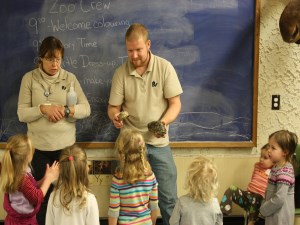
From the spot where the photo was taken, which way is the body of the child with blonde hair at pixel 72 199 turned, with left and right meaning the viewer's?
facing away from the viewer

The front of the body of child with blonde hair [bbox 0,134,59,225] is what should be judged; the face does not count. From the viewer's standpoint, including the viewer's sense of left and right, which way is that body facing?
facing away from the viewer and to the right of the viewer

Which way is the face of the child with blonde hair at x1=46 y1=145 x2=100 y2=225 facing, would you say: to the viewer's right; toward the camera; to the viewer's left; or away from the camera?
away from the camera

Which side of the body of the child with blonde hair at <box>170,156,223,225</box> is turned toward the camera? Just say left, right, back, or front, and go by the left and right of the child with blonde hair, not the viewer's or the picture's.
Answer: back

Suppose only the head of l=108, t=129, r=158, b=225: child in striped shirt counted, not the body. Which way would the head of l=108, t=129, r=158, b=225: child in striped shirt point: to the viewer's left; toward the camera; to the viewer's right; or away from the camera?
away from the camera

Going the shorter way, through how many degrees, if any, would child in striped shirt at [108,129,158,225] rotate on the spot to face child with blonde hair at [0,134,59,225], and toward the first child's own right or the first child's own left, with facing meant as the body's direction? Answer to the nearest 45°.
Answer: approximately 90° to the first child's own left

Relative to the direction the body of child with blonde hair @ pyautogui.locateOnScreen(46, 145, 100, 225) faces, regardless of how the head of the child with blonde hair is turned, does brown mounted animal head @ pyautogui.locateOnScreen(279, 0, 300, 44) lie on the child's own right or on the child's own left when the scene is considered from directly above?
on the child's own right

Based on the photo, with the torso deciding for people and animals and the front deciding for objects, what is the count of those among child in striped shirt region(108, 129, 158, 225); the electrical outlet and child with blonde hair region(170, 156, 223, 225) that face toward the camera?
1

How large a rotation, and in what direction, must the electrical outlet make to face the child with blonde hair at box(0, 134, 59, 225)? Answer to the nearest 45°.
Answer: approximately 45° to its right

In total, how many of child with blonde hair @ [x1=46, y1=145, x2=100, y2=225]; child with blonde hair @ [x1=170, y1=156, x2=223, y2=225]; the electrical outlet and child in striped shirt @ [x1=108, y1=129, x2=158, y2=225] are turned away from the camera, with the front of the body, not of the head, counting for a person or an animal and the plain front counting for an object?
3

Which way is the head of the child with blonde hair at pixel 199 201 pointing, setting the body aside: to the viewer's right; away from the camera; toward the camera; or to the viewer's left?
away from the camera

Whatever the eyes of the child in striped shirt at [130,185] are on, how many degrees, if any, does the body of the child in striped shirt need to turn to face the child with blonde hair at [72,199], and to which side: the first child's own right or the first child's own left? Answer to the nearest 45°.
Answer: approximately 135° to the first child's own left

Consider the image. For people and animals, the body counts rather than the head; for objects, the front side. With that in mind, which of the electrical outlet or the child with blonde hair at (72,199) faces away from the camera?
the child with blonde hair

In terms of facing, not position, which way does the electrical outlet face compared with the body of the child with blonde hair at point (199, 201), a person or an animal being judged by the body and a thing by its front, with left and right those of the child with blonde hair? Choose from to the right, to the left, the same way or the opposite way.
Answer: the opposite way

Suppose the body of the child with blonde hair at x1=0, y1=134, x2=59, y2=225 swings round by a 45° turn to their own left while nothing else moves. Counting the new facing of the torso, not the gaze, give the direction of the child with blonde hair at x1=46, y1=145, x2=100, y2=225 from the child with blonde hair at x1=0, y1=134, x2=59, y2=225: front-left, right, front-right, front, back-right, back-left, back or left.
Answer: back-right

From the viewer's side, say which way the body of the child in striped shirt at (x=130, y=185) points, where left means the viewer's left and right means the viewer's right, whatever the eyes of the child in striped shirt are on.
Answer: facing away from the viewer
